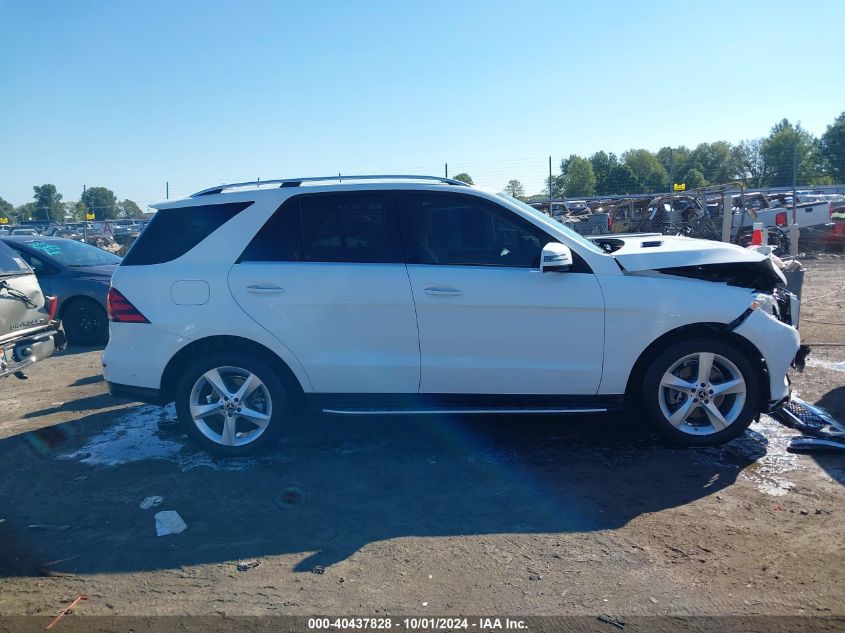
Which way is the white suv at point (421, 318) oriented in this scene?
to the viewer's right

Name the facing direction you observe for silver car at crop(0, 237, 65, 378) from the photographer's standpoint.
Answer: facing away from the viewer and to the left of the viewer

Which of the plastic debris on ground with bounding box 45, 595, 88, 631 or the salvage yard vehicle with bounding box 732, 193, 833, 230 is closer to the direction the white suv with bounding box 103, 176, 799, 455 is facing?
the salvage yard vehicle

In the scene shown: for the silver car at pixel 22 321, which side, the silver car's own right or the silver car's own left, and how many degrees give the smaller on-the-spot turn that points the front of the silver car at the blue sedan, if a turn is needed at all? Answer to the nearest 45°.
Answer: approximately 45° to the silver car's own right

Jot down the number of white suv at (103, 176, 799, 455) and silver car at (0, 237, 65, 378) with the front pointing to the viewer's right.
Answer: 1

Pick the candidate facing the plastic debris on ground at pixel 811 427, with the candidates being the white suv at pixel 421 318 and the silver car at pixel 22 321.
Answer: the white suv

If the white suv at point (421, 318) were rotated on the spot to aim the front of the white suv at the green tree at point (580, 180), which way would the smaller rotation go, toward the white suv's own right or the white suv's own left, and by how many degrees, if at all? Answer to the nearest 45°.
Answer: approximately 90° to the white suv's own left

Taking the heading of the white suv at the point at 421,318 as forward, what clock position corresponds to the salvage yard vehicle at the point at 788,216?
The salvage yard vehicle is roughly at 10 o'clock from the white suv.

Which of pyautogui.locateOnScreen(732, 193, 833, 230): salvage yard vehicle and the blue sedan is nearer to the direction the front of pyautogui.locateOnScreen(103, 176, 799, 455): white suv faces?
the salvage yard vehicle

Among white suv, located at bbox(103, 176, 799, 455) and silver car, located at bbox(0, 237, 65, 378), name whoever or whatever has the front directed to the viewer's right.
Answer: the white suv

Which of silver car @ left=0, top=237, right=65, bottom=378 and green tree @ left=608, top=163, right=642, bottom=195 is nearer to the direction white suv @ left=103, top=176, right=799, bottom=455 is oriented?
the green tree

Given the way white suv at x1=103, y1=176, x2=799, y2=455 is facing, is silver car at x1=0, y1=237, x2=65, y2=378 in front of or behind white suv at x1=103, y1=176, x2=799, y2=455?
behind

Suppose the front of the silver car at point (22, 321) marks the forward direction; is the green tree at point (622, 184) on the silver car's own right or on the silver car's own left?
on the silver car's own right

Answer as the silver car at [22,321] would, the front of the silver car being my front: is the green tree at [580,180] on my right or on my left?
on my right

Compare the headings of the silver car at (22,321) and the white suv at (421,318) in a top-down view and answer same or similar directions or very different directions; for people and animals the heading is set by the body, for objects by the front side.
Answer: very different directions

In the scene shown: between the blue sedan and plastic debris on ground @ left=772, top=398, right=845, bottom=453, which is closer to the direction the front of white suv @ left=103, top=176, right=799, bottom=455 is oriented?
the plastic debris on ground
